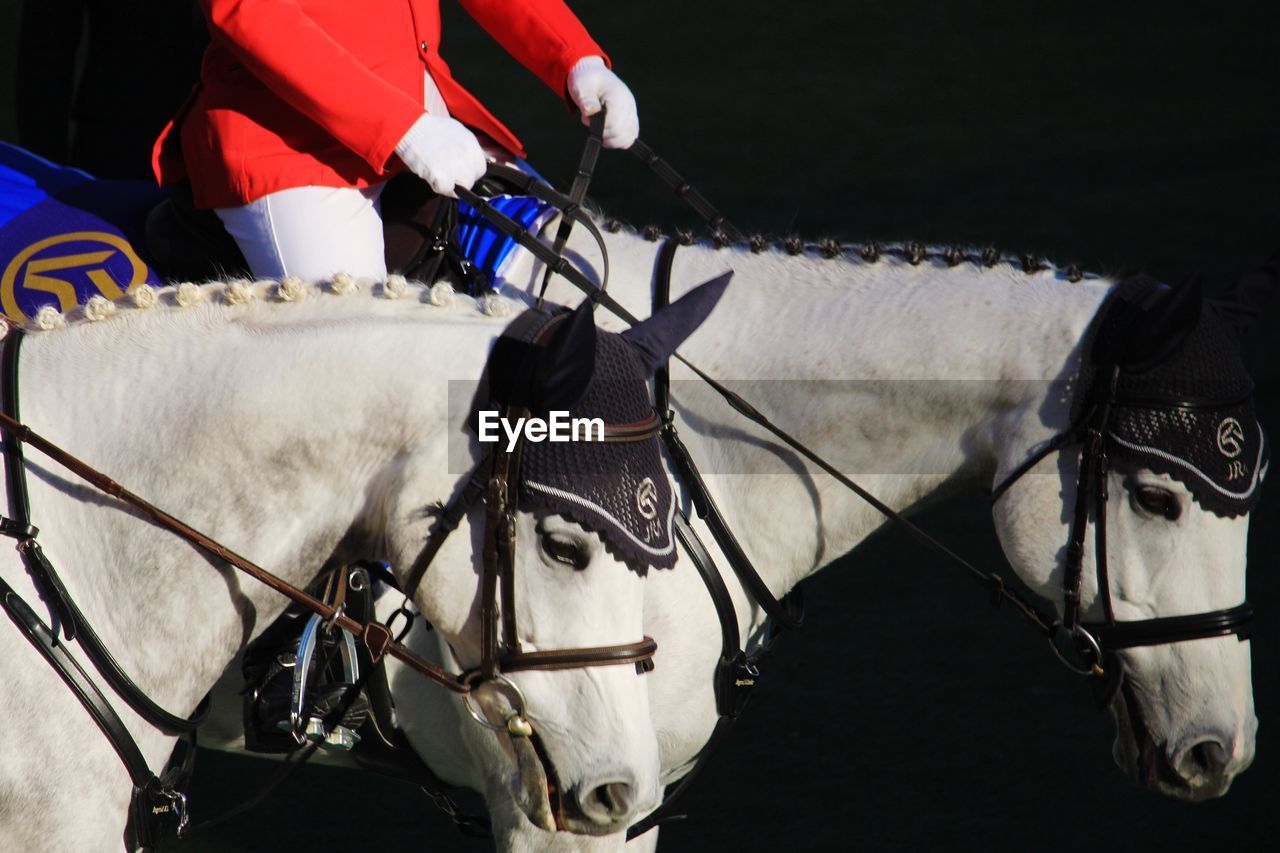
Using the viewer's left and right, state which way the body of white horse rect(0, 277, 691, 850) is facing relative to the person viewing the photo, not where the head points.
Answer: facing to the right of the viewer

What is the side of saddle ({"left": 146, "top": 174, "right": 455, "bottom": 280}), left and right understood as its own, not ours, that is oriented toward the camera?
right

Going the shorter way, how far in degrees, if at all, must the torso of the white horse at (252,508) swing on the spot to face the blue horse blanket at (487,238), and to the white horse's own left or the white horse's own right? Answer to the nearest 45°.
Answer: approximately 45° to the white horse's own left
